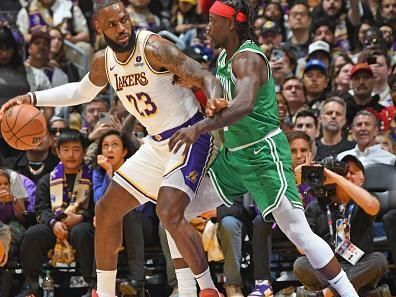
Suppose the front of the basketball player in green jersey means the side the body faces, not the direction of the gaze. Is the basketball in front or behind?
in front

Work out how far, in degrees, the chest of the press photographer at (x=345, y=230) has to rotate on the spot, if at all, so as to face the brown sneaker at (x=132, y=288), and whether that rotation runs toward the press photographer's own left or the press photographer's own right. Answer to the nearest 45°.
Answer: approximately 45° to the press photographer's own right

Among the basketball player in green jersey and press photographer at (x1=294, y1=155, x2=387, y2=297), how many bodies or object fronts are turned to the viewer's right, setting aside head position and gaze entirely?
0

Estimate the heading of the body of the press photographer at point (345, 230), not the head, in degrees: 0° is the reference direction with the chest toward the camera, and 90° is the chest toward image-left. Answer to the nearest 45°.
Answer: approximately 45°

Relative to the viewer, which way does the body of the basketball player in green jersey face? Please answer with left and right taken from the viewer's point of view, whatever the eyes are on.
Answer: facing to the left of the viewer

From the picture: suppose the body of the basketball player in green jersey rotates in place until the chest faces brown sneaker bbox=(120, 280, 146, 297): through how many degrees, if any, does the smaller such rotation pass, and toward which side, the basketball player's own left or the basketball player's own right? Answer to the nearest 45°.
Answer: approximately 45° to the basketball player's own right

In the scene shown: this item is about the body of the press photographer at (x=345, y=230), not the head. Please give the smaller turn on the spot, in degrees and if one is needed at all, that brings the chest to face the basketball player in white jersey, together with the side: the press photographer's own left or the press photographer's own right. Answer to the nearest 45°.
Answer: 0° — they already face them

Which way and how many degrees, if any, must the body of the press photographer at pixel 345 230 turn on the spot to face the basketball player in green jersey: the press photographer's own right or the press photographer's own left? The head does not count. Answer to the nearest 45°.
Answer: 0° — they already face them

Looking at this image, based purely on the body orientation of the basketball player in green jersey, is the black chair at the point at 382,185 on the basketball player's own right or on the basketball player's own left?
on the basketball player's own right

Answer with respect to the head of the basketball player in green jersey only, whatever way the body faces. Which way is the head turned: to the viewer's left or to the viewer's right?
to the viewer's left
